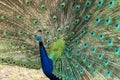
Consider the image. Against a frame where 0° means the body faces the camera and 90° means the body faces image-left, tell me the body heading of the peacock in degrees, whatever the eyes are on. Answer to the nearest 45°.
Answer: approximately 45°
